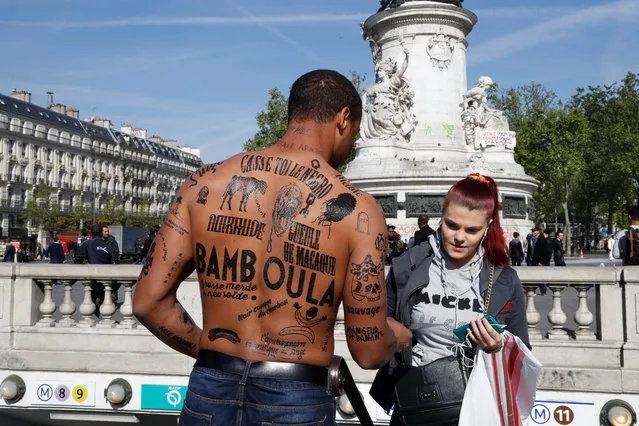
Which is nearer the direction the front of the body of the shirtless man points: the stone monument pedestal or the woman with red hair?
the stone monument pedestal

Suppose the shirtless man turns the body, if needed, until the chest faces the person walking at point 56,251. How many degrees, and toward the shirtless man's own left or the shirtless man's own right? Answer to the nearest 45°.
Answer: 0° — they already face them

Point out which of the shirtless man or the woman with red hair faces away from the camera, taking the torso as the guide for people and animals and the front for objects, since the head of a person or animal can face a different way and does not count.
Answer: the shirtless man

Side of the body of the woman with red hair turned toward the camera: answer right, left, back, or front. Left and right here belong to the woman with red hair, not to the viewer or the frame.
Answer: front

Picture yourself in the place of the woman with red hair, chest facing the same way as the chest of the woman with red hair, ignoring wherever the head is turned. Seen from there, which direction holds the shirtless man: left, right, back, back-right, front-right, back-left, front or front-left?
front-right

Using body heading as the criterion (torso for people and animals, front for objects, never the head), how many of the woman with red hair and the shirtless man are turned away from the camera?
1

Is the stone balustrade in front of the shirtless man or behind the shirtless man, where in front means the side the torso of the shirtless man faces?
in front

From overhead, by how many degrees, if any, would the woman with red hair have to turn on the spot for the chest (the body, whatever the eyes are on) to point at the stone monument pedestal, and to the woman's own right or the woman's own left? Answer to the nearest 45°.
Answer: approximately 180°

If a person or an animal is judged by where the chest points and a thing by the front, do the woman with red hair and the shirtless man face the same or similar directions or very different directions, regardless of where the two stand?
very different directions

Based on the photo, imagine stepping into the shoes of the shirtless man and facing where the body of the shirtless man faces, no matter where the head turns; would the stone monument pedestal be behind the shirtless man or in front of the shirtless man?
in front

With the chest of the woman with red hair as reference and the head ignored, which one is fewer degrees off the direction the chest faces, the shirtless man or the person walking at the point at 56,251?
the shirtless man

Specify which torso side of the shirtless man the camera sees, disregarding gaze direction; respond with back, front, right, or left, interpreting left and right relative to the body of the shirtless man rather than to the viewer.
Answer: back

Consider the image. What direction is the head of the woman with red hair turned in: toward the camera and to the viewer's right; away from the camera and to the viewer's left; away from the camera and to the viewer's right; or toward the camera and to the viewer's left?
toward the camera and to the viewer's left

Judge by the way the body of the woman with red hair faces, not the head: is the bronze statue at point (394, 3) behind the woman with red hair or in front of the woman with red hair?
behind
